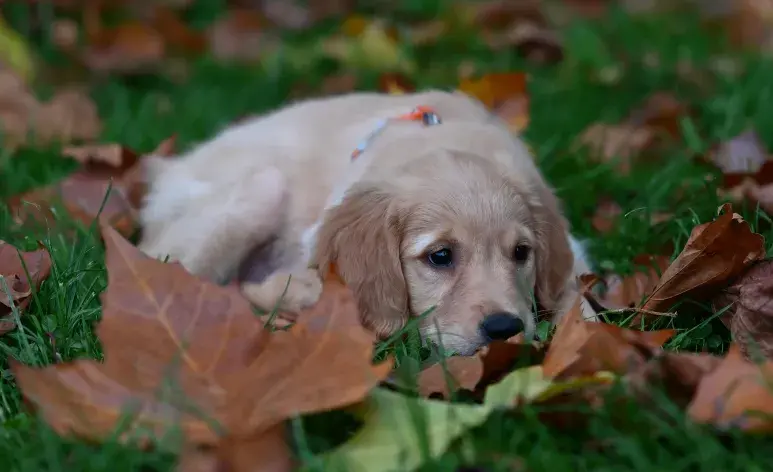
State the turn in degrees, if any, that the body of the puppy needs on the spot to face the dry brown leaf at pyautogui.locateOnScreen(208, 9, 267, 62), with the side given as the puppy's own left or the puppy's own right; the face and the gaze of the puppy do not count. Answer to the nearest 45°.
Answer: approximately 135° to the puppy's own left

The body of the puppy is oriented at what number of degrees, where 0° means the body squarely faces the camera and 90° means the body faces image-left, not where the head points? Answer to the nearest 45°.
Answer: approximately 315°

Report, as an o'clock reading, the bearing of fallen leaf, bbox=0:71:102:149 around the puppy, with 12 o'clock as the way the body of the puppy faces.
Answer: The fallen leaf is roughly at 6 o'clock from the puppy.

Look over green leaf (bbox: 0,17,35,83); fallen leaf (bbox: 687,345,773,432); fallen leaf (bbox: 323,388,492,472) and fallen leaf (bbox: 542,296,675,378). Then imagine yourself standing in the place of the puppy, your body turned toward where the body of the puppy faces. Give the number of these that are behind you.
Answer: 1

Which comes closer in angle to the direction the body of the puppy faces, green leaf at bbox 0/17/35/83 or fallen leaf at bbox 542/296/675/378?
the fallen leaf

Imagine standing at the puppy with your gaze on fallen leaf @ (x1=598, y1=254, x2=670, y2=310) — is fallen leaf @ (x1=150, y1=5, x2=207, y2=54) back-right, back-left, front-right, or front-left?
back-left

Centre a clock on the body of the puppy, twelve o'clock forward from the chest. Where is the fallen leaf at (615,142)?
The fallen leaf is roughly at 9 o'clock from the puppy.

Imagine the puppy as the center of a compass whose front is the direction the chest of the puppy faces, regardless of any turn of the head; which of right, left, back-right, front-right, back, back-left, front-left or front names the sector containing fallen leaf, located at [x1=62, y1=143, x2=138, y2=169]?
back

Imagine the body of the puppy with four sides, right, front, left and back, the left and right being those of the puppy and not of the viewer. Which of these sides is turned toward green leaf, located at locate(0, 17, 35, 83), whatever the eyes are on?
back

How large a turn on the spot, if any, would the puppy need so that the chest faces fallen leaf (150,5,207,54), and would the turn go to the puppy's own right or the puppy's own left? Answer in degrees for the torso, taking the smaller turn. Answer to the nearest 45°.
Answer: approximately 135° to the puppy's own left

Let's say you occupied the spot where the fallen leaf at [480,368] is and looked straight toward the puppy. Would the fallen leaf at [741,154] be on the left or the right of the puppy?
right

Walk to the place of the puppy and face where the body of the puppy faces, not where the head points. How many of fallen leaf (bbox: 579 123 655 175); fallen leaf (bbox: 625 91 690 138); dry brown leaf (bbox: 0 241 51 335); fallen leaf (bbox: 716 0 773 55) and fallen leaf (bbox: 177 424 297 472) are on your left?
3

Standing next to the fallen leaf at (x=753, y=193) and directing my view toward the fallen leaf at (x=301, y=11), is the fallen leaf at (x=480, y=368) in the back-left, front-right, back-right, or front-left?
back-left

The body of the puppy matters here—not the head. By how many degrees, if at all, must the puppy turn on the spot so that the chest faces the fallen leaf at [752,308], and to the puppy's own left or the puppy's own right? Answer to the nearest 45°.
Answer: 0° — it already faces it
